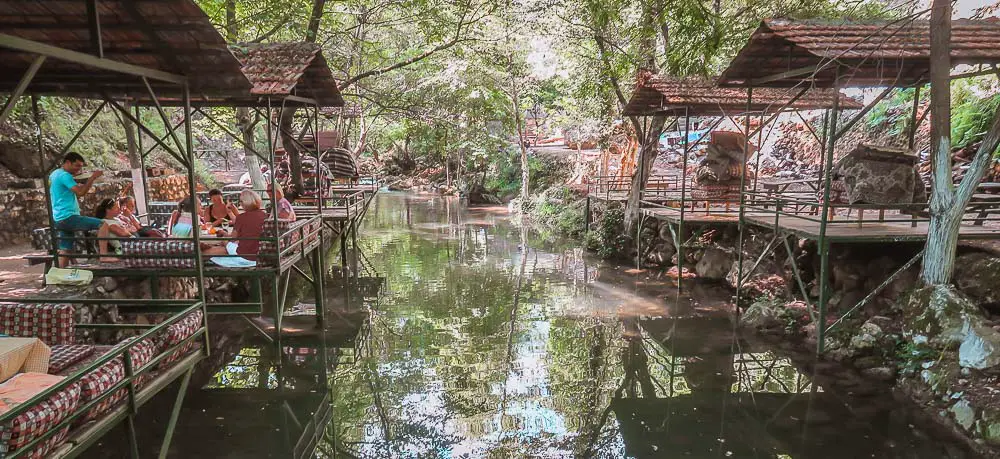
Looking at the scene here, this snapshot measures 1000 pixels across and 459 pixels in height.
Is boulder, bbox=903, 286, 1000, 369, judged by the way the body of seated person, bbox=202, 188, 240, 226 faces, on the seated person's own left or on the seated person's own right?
on the seated person's own left

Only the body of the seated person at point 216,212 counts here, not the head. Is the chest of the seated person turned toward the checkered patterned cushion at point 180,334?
yes

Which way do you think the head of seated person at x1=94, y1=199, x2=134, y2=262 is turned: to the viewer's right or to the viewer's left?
to the viewer's right

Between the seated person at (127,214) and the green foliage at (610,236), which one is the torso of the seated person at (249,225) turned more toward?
the seated person

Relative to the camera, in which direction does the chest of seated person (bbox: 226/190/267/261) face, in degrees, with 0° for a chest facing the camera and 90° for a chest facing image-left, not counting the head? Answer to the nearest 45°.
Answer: approximately 135°

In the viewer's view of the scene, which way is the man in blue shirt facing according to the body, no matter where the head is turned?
to the viewer's right

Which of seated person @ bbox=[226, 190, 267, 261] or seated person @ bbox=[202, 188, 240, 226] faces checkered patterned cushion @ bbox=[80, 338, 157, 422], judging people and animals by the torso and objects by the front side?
seated person @ bbox=[202, 188, 240, 226]
